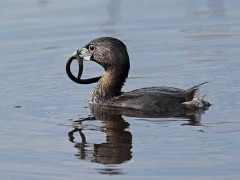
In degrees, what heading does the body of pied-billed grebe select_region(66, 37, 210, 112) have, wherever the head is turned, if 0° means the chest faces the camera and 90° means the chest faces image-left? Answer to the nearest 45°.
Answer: approximately 90°
